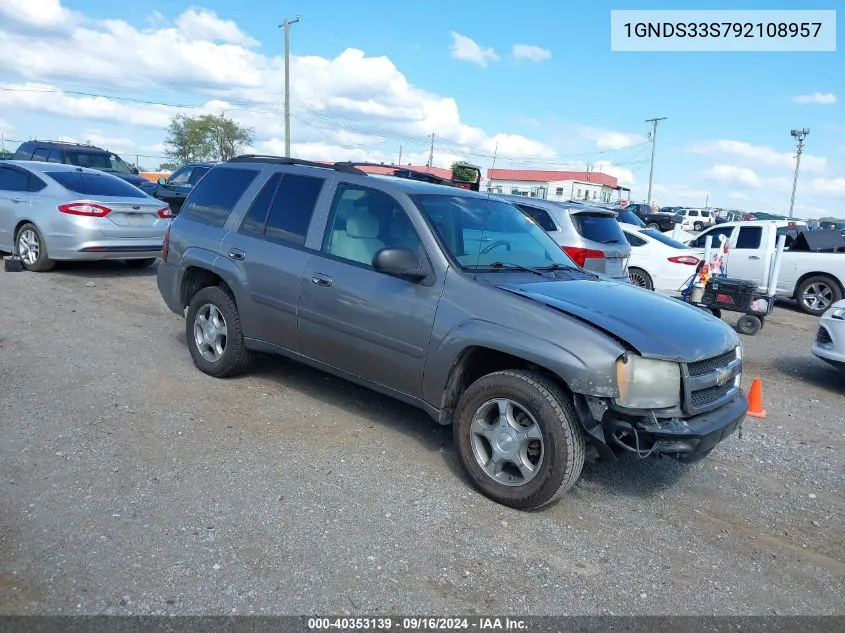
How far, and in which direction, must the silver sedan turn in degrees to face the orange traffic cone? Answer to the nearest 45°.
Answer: approximately 180°

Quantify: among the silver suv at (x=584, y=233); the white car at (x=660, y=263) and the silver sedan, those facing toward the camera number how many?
0

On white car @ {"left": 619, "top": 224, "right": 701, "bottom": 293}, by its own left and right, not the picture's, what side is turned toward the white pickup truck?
back

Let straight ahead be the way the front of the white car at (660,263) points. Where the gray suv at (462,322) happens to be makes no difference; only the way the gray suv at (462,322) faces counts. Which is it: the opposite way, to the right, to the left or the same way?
the opposite way

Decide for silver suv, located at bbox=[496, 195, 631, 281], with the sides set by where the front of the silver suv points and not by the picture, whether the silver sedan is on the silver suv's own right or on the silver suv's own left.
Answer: on the silver suv's own left

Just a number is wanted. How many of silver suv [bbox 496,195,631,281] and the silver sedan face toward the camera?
0

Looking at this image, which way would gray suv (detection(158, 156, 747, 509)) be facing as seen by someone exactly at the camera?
facing the viewer and to the right of the viewer

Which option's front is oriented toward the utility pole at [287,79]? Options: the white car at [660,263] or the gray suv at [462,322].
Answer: the white car

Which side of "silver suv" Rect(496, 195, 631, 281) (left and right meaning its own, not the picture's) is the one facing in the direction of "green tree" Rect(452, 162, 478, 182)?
front

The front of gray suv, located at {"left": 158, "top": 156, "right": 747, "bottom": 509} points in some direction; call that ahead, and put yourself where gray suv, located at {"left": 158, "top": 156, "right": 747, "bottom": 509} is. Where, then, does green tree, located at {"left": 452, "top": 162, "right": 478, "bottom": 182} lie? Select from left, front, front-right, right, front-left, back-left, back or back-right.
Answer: back-left

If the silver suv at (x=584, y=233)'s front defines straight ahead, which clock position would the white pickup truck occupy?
The white pickup truck is roughly at 3 o'clock from the silver suv.

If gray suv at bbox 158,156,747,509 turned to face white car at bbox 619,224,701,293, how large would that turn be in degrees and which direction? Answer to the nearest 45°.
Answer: approximately 90° to its left
